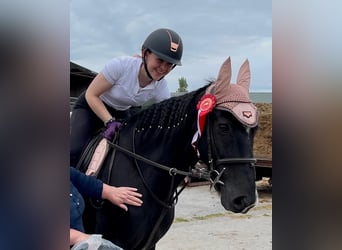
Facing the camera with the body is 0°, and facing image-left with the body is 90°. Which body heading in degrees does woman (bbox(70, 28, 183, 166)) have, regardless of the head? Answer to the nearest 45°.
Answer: approximately 315°
